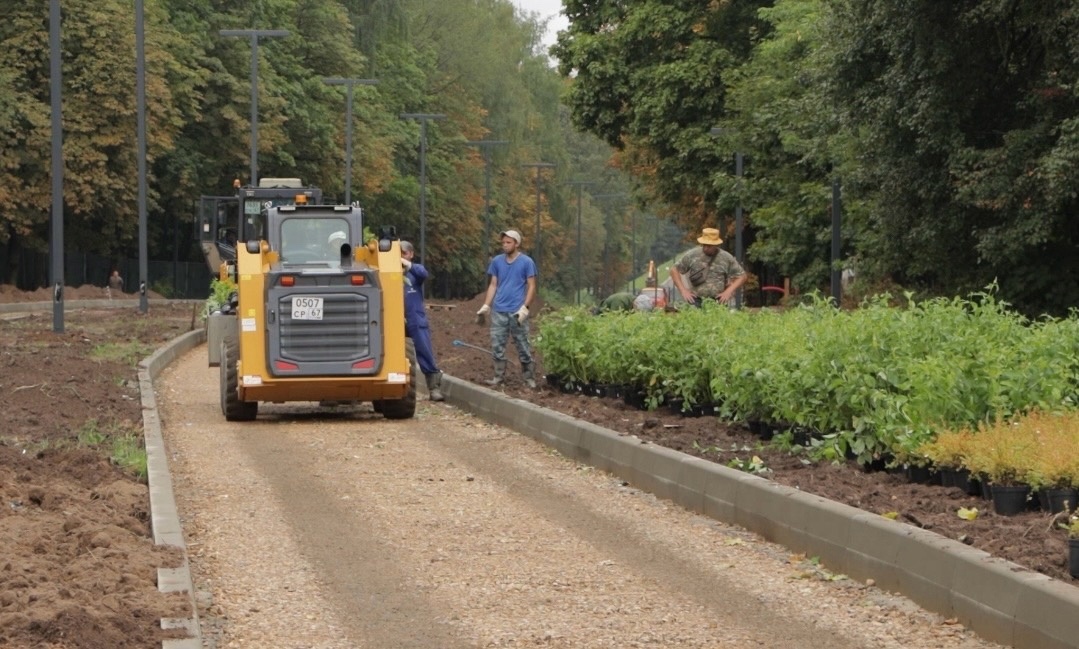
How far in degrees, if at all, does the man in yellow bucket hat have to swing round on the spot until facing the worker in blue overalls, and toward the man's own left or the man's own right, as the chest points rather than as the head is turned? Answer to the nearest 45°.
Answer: approximately 90° to the man's own right

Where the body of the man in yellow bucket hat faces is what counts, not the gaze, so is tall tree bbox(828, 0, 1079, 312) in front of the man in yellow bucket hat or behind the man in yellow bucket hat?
behind

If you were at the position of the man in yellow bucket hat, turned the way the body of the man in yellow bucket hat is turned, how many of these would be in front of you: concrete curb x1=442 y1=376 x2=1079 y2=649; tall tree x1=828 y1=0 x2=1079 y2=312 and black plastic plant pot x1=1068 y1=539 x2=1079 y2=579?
2

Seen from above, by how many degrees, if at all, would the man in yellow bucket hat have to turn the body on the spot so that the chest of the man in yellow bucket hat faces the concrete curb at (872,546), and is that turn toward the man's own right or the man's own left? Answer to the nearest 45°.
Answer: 0° — they already face it

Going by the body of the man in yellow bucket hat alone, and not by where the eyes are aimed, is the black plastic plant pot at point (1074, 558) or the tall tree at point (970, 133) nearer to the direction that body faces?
the black plastic plant pot

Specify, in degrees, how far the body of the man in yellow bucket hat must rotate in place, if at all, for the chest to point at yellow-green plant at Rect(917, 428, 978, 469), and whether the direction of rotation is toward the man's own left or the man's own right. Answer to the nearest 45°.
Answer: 0° — they already face it

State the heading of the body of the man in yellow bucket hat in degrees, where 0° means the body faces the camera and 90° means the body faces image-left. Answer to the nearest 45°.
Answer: approximately 0°
